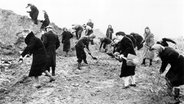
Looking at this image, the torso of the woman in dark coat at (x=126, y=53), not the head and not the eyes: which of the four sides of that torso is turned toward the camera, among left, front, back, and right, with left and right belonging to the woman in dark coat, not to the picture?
left

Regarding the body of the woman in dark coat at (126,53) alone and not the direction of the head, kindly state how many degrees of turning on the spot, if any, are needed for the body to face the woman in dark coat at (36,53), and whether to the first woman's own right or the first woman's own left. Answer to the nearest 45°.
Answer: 0° — they already face them

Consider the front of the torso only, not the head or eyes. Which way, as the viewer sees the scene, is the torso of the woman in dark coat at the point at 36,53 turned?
to the viewer's left

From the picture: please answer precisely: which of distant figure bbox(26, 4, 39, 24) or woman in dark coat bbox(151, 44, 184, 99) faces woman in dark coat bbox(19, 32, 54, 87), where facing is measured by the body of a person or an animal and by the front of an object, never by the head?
woman in dark coat bbox(151, 44, 184, 99)

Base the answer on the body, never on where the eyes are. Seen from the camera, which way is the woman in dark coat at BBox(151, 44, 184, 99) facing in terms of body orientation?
to the viewer's left

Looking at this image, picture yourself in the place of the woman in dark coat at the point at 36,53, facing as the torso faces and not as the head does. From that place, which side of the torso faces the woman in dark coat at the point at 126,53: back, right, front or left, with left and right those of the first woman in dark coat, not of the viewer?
back

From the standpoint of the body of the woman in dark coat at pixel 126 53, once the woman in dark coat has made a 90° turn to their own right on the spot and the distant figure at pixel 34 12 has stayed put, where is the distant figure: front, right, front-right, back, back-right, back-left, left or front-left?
front-left

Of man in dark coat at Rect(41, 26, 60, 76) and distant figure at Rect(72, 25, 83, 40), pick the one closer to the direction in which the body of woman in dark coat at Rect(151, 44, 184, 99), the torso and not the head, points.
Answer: the man in dark coat

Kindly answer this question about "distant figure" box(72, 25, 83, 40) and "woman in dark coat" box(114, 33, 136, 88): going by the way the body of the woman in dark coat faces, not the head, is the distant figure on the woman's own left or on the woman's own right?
on the woman's own right

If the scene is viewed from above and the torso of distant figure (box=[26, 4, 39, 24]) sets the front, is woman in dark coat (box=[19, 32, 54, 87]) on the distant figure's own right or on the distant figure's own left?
on the distant figure's own left

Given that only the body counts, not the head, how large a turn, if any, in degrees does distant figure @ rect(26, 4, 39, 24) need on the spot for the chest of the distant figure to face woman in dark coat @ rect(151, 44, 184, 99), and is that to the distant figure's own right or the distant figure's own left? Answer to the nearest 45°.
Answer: approximately 90° to the distant figure's own left

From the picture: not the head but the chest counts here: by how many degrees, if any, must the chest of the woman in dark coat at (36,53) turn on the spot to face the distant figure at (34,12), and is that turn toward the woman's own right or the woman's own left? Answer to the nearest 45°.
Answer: approximately 90° to the woman's own right

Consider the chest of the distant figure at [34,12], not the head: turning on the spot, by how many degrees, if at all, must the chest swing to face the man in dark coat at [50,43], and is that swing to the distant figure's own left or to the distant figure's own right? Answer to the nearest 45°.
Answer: approximately 90° to the distant figure's own left
